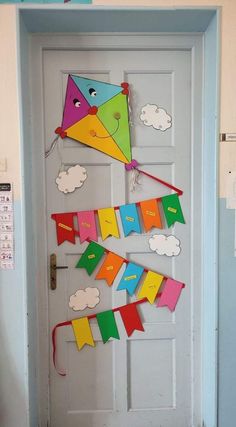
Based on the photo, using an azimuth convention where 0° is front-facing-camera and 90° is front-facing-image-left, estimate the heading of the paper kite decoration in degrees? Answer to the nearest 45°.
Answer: approximately 0°
